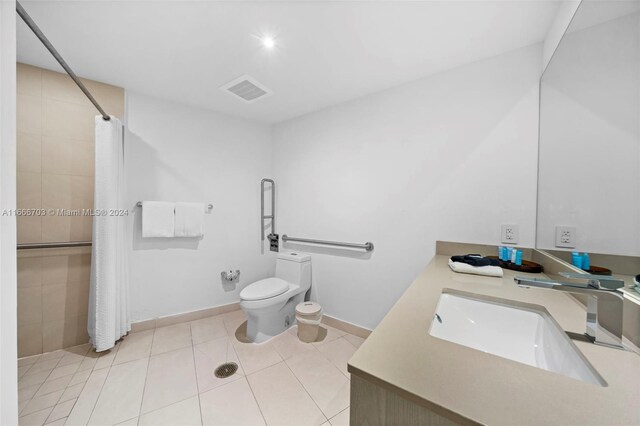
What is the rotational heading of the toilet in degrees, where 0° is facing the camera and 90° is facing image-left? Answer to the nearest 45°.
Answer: approximately 45°

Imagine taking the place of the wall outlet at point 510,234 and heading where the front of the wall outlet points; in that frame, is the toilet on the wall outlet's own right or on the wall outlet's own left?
on the wall outlet's own right

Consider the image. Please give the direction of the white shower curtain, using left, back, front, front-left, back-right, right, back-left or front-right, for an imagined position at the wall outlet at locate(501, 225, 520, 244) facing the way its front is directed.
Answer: front-right

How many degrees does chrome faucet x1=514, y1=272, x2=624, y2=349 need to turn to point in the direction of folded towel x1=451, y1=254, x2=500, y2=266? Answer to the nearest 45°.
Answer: approximately 45° to its right

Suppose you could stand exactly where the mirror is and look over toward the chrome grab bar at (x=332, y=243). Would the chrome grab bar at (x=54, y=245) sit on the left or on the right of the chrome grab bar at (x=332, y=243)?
left

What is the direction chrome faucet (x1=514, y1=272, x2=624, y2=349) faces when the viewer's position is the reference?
facing to the left of the viewer

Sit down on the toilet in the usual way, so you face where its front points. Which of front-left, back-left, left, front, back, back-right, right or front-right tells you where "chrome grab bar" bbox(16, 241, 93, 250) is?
front-right

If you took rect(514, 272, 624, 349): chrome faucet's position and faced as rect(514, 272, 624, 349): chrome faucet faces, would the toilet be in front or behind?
in front

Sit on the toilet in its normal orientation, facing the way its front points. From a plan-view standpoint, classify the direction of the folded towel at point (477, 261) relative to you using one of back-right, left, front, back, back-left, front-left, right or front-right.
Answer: left

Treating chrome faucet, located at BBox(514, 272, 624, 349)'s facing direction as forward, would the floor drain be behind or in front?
in front

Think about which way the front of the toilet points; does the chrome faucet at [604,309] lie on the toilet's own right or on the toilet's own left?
on the toilet's own left
